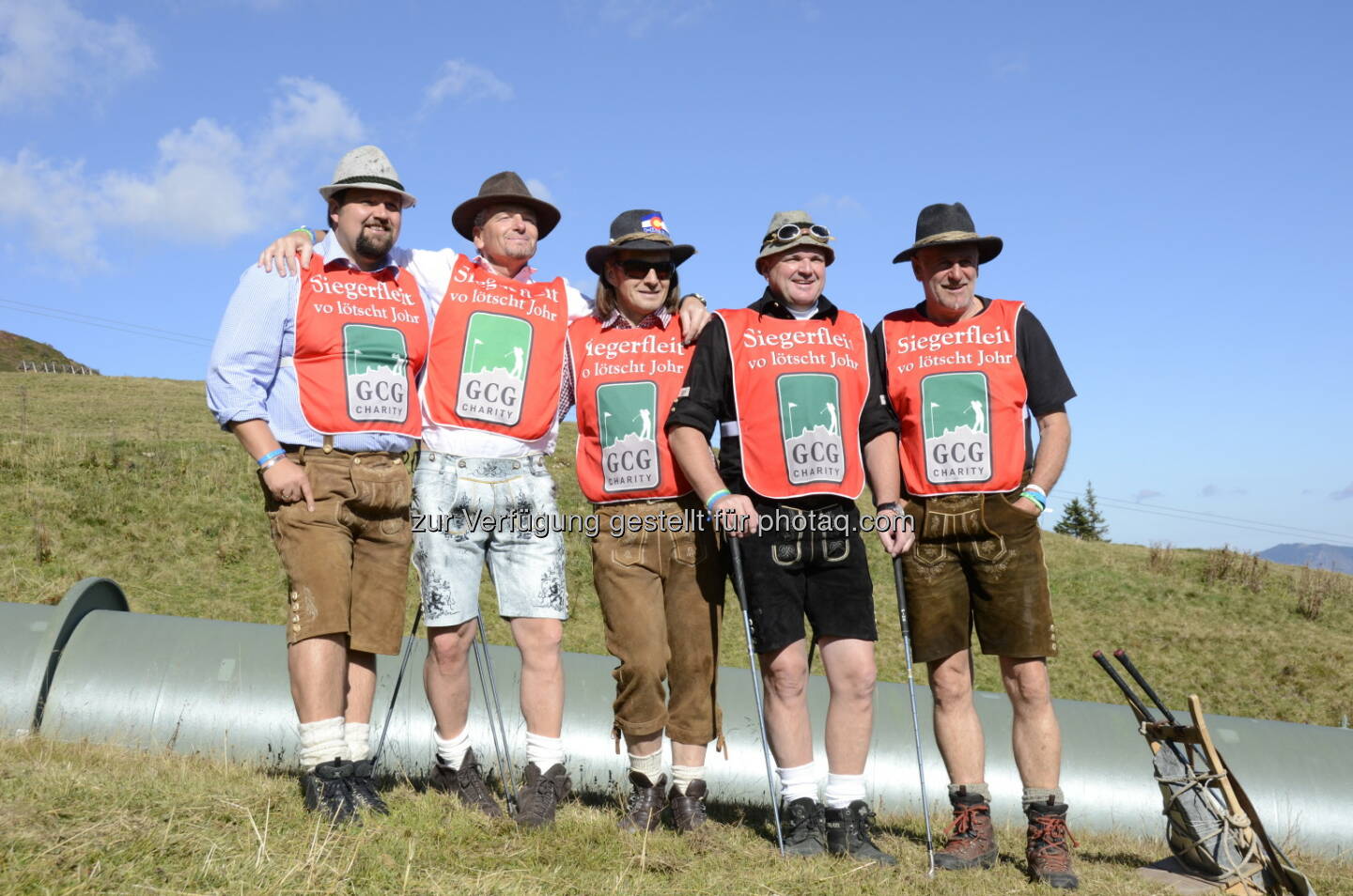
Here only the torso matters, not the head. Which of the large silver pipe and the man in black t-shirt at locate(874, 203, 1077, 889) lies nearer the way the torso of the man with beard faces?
the man in black t-shirt

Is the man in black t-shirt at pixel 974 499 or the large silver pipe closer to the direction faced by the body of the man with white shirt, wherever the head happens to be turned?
the man in black t-shirt

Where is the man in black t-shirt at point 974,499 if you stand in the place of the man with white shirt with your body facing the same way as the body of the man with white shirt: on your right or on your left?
on your left

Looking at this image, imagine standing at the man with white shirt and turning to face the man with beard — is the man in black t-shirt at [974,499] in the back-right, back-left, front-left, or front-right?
back-left

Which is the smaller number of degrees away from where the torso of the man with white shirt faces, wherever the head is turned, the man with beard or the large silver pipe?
the man with beard

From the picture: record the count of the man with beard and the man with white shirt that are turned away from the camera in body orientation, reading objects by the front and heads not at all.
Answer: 0

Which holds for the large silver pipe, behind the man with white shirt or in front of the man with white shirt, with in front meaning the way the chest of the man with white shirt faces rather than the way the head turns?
behind

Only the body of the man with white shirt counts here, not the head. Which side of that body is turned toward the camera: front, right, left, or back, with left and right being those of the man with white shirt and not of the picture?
front

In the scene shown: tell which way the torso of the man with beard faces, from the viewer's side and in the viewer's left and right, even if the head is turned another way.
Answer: facing the viewer and to the right of the viewer

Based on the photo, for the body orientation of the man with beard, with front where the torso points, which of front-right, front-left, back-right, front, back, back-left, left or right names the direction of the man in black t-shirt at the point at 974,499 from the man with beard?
front-left

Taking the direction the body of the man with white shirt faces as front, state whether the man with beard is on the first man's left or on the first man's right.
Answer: on the first man's right
